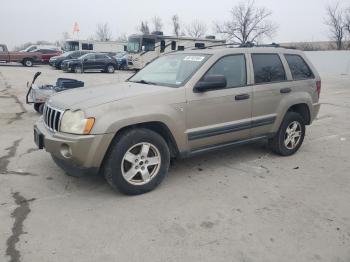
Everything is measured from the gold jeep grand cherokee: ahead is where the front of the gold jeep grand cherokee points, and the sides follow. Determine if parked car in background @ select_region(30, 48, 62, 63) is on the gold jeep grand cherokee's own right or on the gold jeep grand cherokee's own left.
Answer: on the gold jeep grand cherokee's own right

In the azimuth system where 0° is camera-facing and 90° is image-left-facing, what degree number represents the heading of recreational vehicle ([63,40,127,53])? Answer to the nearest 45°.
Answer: approximately 45°

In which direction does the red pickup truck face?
to the viewer's left

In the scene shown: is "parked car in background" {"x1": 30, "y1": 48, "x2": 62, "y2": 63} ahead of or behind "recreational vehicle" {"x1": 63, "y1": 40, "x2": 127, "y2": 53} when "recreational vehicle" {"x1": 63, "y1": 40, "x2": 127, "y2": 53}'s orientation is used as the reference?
ahead

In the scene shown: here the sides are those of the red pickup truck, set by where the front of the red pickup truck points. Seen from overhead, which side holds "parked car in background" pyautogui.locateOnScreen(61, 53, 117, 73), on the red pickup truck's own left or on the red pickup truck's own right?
on the red pickup truck's own left
